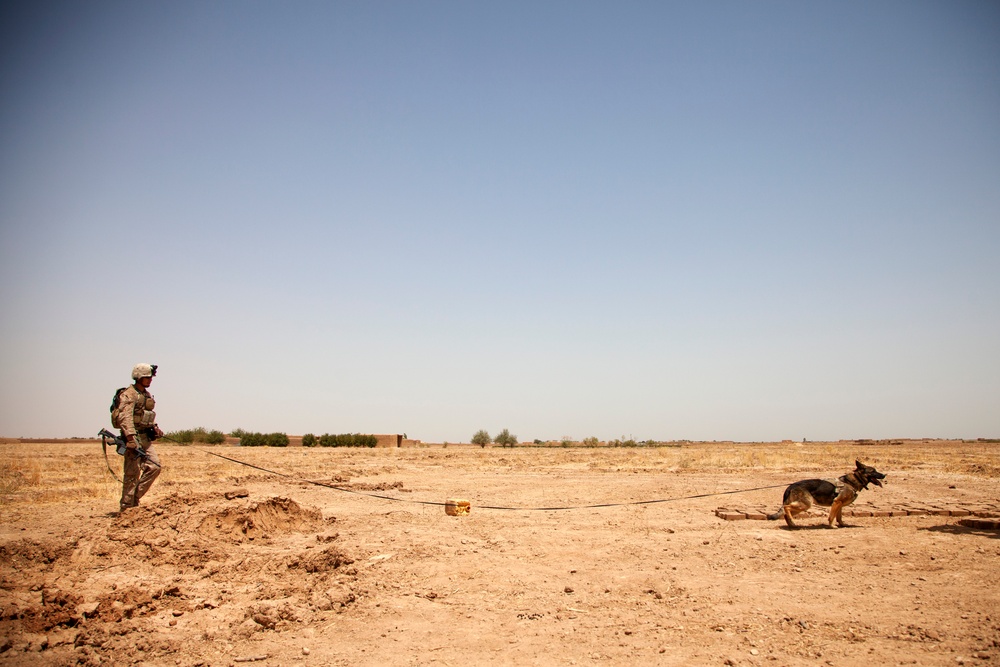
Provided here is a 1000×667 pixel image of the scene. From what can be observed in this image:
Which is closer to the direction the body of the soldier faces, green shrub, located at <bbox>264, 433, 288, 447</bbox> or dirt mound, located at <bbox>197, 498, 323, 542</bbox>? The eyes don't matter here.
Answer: the dirt mound

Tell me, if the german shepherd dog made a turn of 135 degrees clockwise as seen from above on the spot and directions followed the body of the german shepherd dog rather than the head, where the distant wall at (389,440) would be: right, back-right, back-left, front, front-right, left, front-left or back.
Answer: right

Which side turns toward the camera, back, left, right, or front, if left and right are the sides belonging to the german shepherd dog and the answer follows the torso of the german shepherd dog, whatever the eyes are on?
right

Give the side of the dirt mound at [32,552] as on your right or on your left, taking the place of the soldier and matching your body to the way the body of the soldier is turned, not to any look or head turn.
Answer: on your right

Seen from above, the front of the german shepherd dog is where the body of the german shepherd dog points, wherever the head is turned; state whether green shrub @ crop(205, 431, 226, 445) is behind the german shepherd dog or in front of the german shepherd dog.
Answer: behind

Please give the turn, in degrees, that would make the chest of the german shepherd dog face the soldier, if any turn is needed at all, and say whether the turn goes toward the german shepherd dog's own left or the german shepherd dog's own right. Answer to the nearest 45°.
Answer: approximately 135° to the german shepherd dog's own right

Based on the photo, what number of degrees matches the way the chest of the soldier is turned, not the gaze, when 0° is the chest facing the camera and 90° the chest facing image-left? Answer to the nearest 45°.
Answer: approximately 315°
